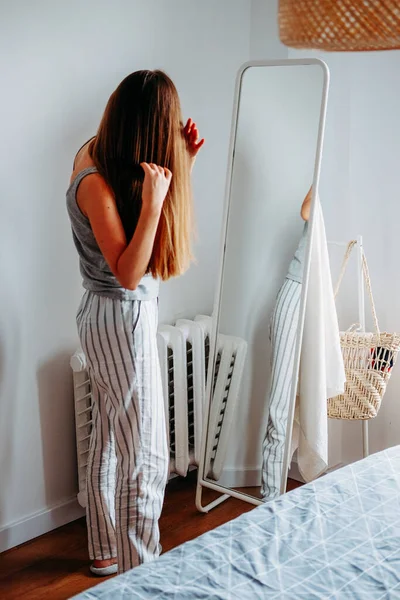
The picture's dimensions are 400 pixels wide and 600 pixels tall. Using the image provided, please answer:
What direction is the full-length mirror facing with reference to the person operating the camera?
facing the viewer and to the left of the viewer

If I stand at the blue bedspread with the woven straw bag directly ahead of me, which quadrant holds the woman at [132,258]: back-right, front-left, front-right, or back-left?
front-left

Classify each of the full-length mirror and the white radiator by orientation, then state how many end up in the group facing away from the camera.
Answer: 0

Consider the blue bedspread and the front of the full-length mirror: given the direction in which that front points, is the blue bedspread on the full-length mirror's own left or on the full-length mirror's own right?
on the full-length mirror's own left

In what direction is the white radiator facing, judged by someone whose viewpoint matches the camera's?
facing the viewer and to the right of the viewer

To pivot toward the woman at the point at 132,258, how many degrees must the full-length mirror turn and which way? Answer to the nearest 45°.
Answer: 0° — it already faces them

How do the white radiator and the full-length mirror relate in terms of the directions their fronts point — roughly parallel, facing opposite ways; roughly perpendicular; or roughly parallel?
roughly perpendicular
